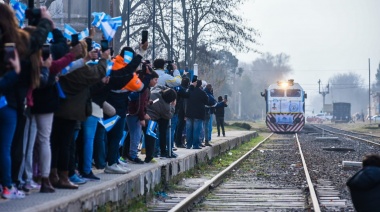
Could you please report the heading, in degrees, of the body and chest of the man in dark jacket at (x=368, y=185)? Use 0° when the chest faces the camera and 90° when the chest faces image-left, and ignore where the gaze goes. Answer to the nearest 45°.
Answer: approximately 180°

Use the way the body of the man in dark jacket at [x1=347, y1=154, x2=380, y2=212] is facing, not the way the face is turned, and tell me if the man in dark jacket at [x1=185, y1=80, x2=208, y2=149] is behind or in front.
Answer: in front

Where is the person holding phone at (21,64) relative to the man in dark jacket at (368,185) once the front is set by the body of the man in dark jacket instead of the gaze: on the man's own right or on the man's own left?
on the man's own left

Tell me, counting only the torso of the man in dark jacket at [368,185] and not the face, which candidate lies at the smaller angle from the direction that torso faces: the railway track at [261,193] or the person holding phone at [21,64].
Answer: the railway track
